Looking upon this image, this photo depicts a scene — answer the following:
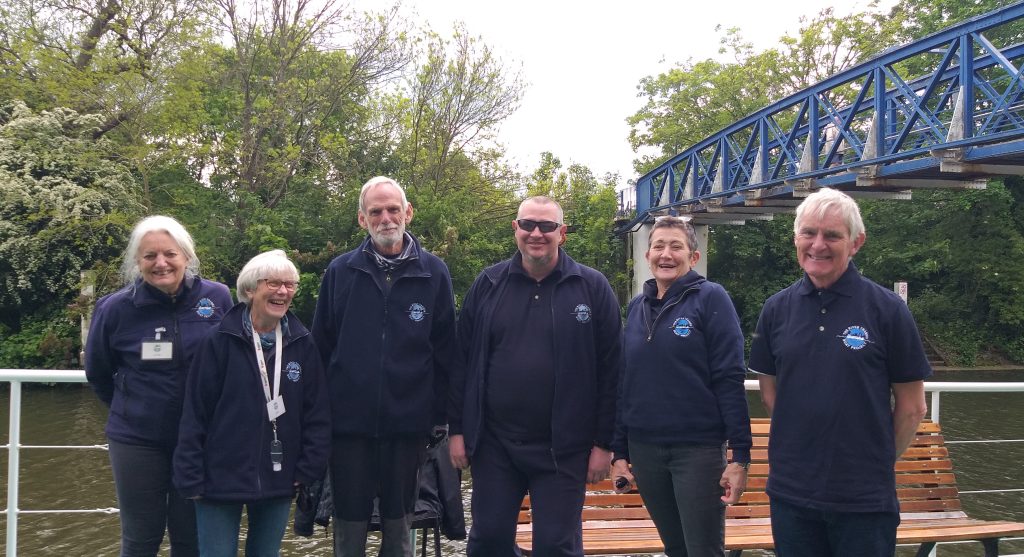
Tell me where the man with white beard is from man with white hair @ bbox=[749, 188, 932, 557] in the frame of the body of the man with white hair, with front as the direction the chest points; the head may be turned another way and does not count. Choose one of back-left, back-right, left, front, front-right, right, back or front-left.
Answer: right

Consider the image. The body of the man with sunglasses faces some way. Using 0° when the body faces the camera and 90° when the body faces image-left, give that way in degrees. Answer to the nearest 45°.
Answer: approximately 0°

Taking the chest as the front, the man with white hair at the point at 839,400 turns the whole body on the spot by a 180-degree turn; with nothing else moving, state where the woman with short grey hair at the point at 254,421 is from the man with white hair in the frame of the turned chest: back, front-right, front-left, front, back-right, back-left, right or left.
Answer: left

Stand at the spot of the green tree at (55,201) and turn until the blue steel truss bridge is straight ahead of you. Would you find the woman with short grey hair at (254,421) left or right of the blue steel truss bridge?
right

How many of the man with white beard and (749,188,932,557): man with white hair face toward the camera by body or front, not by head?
2

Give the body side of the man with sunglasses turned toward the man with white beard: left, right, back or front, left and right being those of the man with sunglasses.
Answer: right

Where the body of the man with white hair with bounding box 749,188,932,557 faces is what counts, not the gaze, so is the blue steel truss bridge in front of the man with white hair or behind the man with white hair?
behind
